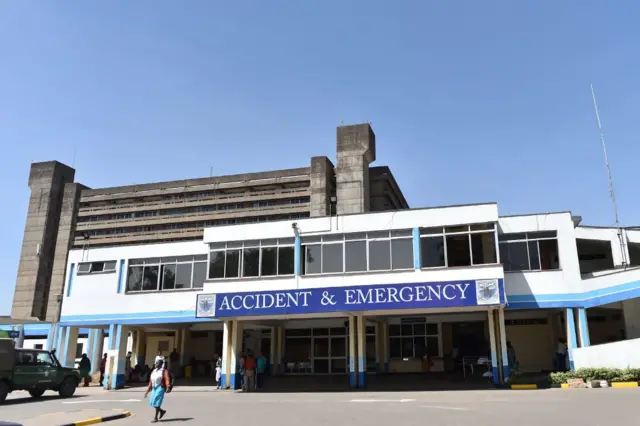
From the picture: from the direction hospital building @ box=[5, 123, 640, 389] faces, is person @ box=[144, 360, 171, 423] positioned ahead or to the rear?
ahead

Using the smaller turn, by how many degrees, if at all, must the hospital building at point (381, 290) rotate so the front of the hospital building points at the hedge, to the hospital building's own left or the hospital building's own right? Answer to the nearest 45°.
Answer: approximately 45° to the hospital building's own left

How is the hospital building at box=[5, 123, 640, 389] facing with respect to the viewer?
toward the camera

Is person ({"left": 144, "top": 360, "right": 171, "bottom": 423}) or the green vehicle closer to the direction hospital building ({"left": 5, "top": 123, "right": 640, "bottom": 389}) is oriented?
the person

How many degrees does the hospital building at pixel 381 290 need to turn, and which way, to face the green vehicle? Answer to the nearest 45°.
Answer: approximately 90° to its right
